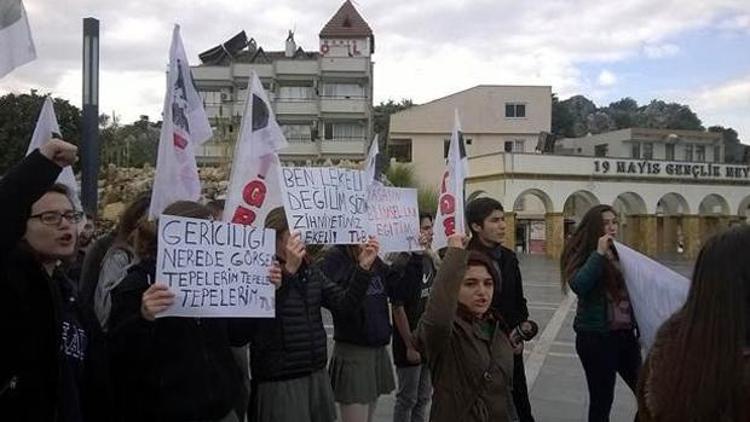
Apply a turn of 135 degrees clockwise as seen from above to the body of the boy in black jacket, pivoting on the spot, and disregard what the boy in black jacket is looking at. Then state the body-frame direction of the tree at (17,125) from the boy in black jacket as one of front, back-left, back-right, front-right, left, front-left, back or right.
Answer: front-right

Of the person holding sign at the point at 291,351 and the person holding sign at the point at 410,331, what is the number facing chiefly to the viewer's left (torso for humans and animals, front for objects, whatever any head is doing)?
0

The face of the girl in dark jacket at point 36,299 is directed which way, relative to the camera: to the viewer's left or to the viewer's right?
to the viewer's right

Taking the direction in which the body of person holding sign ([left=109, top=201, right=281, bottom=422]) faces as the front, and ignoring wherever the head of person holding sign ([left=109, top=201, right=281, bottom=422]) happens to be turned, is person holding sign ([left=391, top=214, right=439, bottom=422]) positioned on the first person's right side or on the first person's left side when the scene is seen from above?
on the first person's left side

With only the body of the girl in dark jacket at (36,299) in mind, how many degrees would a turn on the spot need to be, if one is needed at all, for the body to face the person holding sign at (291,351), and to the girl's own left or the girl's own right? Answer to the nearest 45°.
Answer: approximately 90° to the girl's own left
